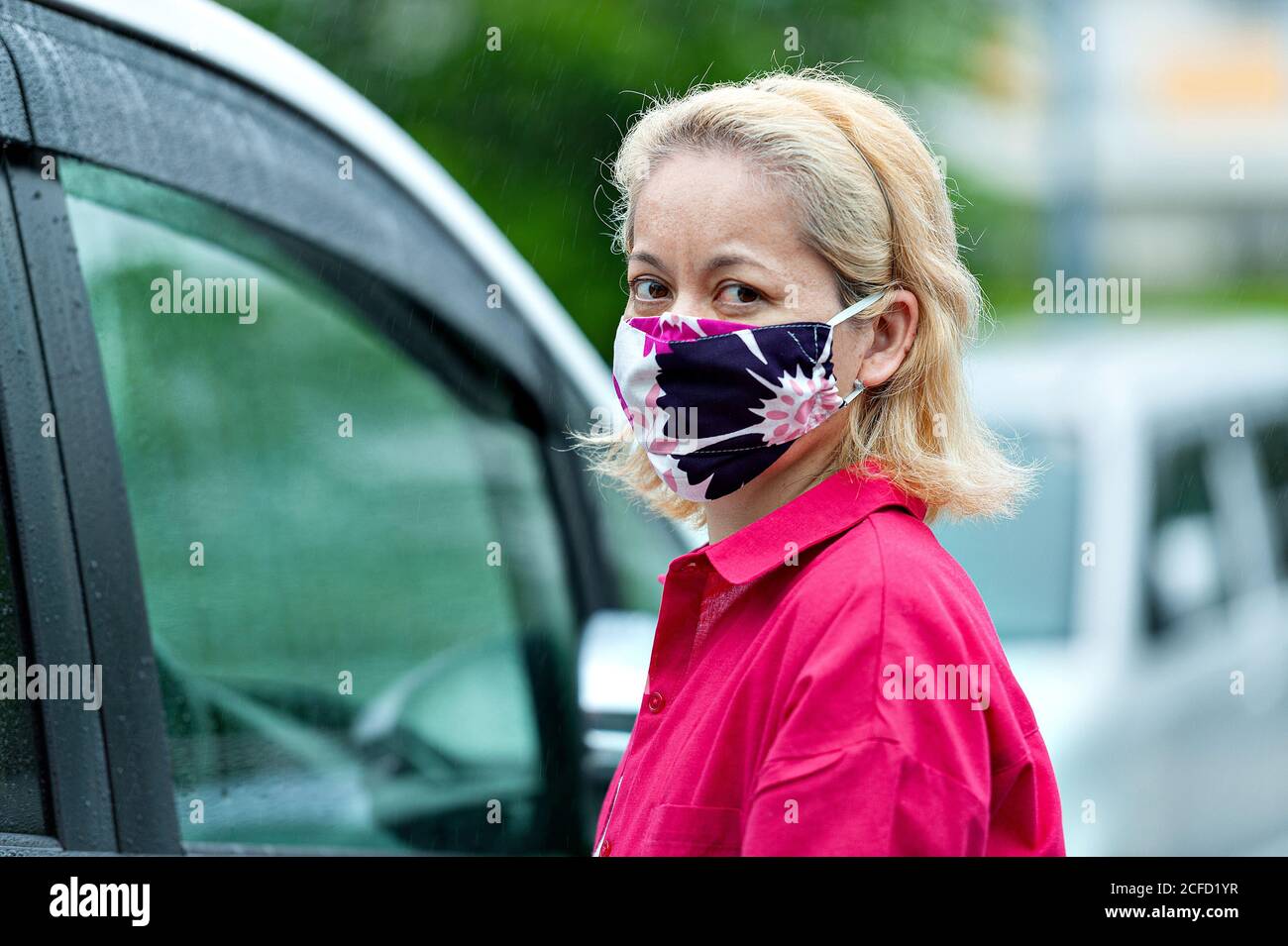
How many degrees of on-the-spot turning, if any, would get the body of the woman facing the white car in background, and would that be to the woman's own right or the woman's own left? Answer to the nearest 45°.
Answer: approximately 135° to the woman's own right
